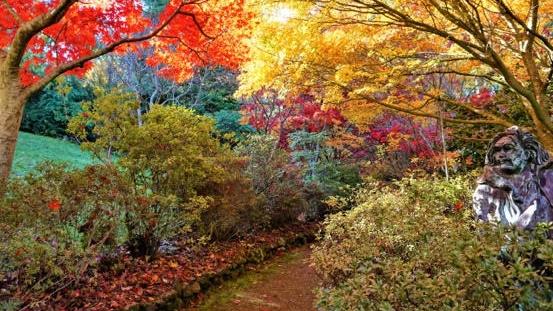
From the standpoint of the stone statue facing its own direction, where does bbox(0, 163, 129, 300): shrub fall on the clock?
The shrub is roughly at 1 o'clock from the stone statue.

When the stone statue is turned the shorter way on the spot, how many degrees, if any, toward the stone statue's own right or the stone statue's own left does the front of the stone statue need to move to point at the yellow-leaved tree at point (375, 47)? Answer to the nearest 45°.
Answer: approximately 90° to the stone statue's own right

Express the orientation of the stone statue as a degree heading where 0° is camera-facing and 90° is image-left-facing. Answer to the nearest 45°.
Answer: approximately 45°

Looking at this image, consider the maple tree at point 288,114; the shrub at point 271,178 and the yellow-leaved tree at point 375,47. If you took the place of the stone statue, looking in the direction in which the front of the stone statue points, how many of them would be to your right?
3

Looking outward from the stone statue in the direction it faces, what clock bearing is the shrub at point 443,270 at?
The shrub is roughly at 11 o'clock from the stone statue.

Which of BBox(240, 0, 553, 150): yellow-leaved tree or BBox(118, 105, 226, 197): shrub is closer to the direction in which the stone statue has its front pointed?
the shrub

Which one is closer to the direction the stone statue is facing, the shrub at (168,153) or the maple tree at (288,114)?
the shrub

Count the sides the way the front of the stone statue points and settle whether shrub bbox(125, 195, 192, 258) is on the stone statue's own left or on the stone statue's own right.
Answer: on the stone statue's own right

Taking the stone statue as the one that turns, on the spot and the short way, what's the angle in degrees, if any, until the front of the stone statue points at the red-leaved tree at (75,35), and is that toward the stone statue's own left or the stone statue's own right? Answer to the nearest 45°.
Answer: approximately 45° to the stone statue's own right

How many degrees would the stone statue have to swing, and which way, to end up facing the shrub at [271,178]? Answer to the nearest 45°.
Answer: approximately 90° to its right

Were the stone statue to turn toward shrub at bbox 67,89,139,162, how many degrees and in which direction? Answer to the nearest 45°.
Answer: approximately 45° to its right

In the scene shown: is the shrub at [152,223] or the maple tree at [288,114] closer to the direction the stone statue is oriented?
the shrub

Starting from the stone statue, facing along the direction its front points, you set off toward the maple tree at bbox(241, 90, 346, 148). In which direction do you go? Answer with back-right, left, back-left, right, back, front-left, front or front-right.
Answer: right

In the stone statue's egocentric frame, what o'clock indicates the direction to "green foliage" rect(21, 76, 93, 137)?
The green foliage is roughly at 2 o'clock from the stone statue.
